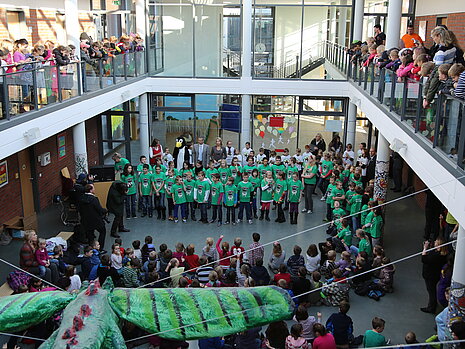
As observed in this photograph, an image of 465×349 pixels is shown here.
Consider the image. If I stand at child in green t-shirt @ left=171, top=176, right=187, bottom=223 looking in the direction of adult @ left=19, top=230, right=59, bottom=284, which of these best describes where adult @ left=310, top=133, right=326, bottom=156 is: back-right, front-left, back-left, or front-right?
back-left

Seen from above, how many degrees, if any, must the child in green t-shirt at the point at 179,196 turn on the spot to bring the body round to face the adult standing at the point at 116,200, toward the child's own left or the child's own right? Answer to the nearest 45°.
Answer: approximately 45° to the child's own right

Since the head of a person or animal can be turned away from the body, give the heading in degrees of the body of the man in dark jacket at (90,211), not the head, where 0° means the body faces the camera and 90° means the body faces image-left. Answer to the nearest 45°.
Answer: approximately 225°

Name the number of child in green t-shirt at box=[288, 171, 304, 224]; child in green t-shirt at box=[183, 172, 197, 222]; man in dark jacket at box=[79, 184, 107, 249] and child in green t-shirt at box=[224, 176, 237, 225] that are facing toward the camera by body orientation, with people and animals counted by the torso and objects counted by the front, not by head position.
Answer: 3

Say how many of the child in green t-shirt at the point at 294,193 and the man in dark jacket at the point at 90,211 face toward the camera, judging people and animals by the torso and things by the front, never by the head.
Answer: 1

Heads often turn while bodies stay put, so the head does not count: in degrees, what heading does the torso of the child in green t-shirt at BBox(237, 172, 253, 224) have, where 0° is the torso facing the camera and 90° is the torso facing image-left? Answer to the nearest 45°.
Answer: approximately 0°
